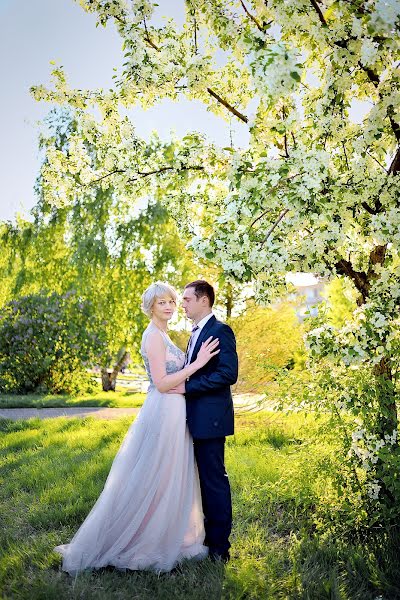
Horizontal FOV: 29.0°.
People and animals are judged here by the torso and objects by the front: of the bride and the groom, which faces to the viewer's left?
the groom

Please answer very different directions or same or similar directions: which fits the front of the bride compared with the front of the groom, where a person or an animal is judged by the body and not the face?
very different directions

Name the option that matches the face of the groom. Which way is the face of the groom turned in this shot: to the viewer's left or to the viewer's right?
to the viewer's left

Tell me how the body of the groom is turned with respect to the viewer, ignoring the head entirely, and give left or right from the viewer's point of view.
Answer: facing to the left of the viewer

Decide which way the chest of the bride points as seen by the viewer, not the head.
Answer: to the viewer's right

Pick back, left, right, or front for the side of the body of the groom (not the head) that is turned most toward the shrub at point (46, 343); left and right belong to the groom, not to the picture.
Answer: right

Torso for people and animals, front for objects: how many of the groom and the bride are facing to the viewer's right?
1
